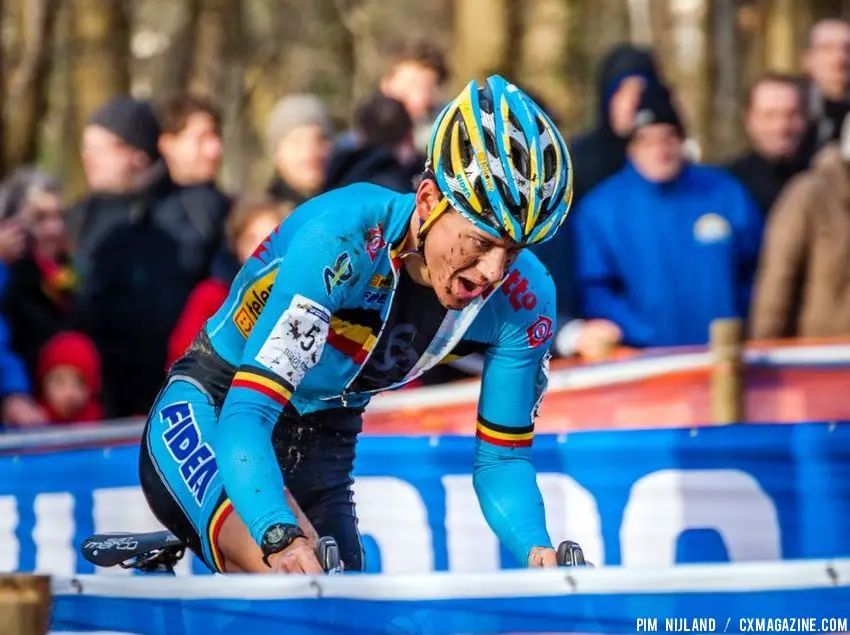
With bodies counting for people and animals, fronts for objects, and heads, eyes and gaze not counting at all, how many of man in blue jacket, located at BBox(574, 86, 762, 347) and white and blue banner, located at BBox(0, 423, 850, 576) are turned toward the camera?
2

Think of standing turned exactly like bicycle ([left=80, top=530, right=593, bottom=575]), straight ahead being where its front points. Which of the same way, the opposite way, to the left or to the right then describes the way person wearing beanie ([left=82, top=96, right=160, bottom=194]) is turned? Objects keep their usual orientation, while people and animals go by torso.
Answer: to the right

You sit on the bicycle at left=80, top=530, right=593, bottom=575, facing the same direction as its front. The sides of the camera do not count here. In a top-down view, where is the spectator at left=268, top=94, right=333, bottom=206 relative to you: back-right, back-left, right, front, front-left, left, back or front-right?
back-left

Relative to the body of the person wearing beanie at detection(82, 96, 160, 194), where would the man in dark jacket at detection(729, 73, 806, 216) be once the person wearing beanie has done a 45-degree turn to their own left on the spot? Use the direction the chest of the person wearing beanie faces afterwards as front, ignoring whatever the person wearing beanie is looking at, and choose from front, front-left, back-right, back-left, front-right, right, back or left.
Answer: left

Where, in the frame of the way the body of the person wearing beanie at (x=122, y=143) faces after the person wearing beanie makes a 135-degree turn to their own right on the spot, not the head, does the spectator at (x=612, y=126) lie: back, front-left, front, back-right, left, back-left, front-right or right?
right

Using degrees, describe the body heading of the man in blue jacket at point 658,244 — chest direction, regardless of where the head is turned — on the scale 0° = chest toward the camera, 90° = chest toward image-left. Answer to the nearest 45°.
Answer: approximately 0°

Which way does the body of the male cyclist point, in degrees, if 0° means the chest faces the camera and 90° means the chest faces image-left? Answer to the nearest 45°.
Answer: approximately 315°

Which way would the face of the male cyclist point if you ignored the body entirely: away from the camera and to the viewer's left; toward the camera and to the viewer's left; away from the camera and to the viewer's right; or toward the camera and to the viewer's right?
toward the camera and to the viewer's right

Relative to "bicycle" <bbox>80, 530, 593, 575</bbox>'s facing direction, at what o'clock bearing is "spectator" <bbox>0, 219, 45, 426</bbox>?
The spectator is roughly at 7 o'clock from the bicycle.

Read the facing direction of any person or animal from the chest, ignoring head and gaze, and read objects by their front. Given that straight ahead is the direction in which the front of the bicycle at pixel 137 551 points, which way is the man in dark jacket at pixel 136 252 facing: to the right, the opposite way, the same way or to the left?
to the right

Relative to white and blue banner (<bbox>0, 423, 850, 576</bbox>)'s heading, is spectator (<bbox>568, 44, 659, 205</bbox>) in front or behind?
behind
